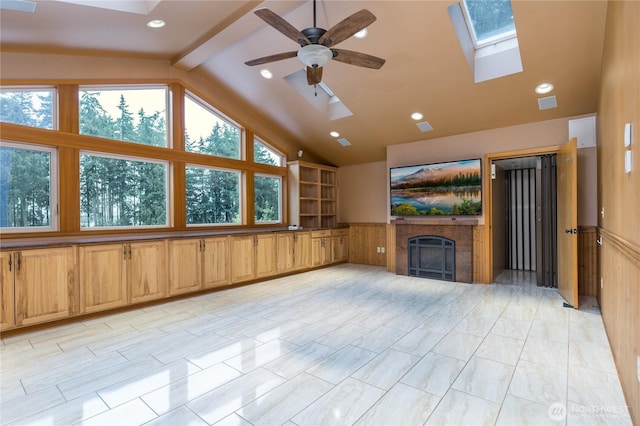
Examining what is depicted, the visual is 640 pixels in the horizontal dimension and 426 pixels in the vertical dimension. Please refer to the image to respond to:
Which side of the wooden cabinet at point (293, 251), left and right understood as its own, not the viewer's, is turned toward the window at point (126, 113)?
right

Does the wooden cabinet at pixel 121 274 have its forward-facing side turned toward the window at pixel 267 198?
no

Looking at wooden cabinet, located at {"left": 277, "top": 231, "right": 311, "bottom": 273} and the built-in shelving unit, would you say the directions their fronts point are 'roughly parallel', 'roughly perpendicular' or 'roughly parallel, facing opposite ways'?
roughly parallel

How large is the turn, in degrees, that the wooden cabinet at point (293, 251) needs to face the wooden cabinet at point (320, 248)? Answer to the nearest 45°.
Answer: approximately 90° to its left

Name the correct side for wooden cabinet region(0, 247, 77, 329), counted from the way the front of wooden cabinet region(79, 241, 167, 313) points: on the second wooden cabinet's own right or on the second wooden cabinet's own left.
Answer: on the second wooden cabinet's own right

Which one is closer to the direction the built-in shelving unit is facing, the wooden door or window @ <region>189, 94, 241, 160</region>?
the wooden door

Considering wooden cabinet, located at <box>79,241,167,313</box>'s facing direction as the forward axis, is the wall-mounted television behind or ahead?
ahead

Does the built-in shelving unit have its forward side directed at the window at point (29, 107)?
no

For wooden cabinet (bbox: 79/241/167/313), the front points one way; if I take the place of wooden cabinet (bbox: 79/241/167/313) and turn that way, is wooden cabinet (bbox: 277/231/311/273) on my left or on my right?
on my left

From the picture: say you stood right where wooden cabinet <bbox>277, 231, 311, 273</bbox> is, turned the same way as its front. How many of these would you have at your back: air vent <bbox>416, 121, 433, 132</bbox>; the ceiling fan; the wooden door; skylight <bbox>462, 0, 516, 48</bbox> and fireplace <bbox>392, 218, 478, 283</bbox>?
0

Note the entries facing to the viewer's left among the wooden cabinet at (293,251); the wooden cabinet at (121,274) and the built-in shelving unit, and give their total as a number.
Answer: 0

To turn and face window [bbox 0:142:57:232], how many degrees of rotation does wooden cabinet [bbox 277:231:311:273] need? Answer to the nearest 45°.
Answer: approximately 90° to its right

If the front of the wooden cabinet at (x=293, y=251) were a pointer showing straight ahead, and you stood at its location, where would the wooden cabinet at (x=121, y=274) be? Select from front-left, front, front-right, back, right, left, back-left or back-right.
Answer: right

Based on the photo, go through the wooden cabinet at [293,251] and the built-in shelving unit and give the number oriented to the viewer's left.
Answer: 0

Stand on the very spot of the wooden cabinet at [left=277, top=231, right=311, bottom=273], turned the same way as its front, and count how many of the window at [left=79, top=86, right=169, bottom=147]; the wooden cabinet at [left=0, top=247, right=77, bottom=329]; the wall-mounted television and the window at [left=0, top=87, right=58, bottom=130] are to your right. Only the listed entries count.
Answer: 3

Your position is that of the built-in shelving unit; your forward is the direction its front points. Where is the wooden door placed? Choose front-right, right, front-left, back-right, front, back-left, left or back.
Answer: front

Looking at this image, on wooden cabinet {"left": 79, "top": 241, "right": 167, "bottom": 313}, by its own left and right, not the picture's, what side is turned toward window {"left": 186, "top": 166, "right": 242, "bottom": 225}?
left

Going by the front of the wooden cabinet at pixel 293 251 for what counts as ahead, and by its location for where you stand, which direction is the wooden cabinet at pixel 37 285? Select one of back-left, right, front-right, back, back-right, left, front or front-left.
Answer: right

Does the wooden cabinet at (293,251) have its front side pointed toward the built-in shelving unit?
no

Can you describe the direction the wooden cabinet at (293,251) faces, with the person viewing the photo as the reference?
facing the viewer and to the right of the viewer

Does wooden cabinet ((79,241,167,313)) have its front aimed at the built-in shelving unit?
no
